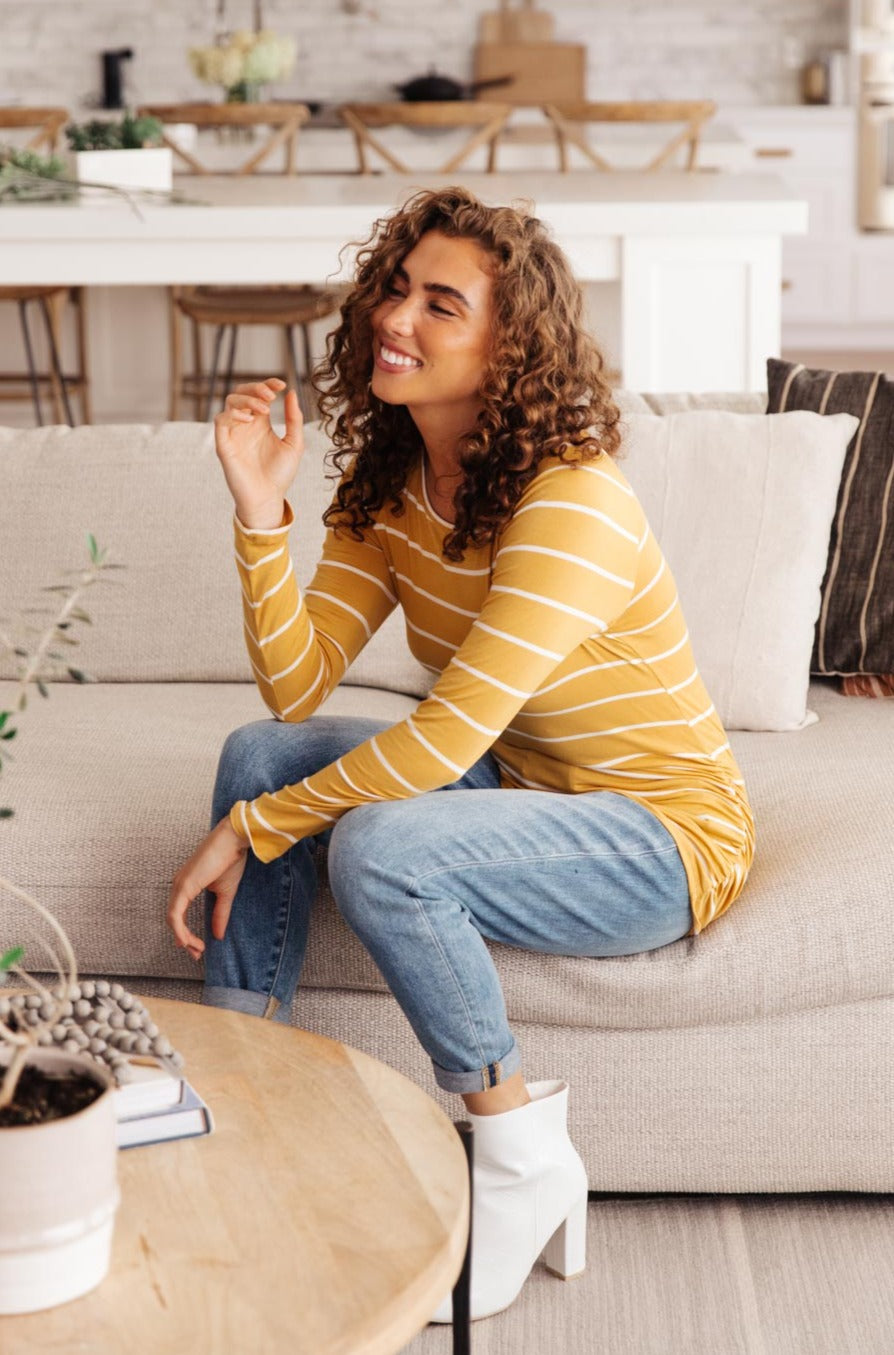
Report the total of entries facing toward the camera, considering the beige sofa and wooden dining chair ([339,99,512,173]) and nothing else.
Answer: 2

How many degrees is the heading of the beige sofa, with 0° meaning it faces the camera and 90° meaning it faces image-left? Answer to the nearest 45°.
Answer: approximately 0°

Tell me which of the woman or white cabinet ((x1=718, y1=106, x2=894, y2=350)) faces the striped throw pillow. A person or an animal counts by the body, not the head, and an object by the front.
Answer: the white cabinet

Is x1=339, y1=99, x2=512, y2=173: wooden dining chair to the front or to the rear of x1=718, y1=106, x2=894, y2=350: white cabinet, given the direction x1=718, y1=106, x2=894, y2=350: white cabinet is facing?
to the front

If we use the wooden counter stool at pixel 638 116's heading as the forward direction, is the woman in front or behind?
in front

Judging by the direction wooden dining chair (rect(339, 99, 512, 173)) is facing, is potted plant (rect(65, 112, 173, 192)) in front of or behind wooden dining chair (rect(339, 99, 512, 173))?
in front

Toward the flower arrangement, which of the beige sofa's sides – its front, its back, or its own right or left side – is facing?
back

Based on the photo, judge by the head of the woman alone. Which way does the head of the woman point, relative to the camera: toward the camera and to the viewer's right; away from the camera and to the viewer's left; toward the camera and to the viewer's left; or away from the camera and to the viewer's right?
toward the camera and to the viewer's left

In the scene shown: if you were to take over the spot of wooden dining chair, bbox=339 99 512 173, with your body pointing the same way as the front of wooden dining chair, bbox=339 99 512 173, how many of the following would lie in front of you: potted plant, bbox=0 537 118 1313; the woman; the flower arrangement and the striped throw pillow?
3
